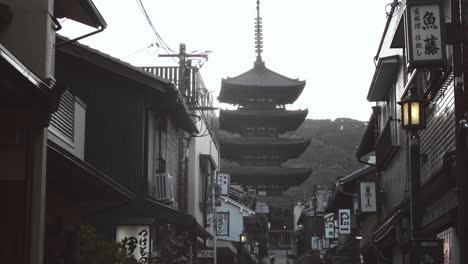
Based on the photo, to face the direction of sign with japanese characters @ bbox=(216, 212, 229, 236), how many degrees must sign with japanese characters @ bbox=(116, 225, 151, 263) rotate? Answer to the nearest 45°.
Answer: approximately 180°

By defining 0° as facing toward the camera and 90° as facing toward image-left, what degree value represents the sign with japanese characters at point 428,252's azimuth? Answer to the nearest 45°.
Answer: approximately 0°

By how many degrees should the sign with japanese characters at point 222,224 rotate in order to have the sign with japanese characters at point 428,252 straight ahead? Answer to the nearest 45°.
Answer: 0° — it already faces it

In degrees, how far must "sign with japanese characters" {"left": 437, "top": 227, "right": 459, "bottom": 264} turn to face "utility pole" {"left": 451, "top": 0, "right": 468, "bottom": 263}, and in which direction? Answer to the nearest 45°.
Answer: approximately 45° to its left
